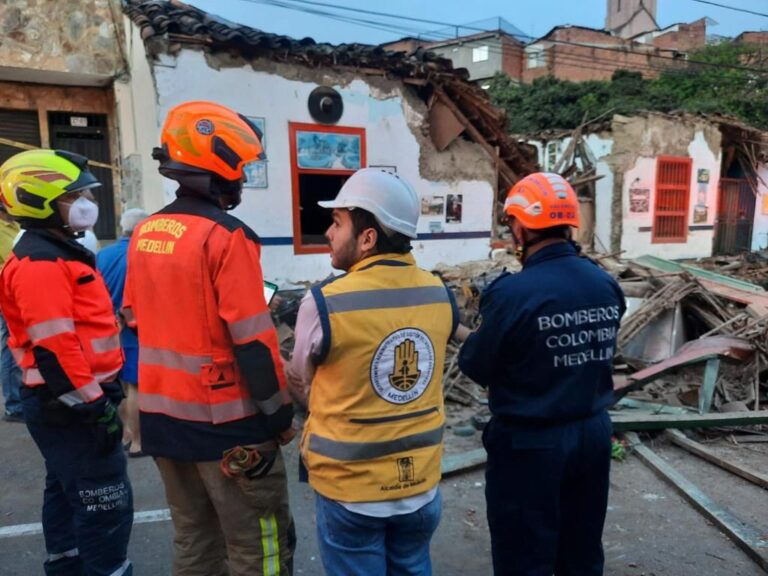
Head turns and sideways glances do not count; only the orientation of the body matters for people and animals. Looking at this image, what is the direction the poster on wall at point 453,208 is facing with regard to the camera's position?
facing the viewer

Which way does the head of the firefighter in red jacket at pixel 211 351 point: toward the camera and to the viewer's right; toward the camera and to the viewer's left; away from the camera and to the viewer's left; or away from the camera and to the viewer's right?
away from the camera and to the viewer's right

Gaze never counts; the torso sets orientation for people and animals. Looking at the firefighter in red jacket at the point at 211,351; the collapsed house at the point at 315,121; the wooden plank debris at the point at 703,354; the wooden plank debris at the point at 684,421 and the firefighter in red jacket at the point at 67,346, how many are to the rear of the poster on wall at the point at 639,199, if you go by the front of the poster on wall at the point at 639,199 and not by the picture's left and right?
0

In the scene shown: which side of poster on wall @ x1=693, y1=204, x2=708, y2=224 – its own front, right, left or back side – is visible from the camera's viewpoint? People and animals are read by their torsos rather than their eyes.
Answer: front

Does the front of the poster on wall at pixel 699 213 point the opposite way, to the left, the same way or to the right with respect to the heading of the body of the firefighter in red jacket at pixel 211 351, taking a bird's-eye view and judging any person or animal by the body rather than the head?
the opposite way

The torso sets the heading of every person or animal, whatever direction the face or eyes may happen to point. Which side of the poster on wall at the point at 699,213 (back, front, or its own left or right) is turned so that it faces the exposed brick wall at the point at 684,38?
back

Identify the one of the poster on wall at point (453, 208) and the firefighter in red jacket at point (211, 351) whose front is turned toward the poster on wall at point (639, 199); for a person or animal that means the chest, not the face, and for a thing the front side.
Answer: the firefighter in red jacket

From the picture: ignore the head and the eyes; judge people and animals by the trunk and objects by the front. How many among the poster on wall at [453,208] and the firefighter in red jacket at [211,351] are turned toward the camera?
1

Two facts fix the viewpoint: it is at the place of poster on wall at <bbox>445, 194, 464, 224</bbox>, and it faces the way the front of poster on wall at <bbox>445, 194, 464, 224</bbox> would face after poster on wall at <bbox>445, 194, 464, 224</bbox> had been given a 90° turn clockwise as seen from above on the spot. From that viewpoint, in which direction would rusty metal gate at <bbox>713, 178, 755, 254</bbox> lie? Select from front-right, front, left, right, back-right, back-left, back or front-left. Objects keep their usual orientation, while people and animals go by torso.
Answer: back-right

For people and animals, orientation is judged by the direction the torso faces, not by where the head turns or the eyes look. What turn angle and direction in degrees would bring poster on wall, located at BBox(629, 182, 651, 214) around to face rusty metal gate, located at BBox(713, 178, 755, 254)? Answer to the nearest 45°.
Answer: approximately 135° to its left

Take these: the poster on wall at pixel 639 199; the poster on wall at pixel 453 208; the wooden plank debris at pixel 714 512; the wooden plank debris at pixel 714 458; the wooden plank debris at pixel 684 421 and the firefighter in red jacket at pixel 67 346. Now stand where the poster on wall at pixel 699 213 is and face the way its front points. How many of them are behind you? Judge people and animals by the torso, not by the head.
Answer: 0

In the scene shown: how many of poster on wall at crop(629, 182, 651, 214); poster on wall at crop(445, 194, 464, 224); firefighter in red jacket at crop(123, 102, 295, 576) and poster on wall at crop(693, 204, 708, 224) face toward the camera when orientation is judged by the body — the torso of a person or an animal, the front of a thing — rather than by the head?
3

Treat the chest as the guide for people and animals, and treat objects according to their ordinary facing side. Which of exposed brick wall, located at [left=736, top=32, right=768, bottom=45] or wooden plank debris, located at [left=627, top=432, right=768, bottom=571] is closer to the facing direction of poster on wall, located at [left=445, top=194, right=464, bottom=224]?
the wooden plank debris

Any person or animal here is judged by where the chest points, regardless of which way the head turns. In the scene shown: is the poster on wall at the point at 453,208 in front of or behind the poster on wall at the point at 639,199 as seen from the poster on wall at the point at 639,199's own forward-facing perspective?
in front

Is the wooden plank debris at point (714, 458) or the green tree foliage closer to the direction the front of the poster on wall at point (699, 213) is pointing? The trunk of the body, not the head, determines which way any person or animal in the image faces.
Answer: the wooden plank debris

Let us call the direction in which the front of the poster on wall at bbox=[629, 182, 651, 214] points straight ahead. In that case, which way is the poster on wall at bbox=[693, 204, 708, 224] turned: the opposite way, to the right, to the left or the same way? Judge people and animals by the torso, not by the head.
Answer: the same way

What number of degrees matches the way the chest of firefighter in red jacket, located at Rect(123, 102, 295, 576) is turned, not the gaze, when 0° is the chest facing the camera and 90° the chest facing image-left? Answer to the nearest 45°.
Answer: approximately 225°

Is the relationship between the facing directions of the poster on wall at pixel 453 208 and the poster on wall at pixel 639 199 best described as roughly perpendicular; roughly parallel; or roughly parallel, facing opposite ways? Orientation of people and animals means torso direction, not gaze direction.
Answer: roughly parallel

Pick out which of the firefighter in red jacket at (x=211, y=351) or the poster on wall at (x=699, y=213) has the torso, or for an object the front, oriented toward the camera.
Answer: the poster on wall

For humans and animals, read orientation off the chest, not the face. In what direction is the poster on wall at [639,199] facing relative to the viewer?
toward the camera

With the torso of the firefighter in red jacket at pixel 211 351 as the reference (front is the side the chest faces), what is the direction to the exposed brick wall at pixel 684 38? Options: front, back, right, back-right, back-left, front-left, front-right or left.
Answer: front
